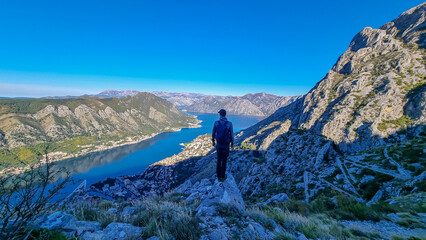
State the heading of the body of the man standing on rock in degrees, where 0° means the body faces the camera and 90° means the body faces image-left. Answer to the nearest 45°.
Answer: approximately 180°

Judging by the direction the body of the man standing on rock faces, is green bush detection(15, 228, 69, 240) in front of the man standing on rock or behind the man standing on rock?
behind

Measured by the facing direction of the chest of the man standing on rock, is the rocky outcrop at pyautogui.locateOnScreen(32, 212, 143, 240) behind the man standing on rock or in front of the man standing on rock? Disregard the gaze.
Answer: behind
